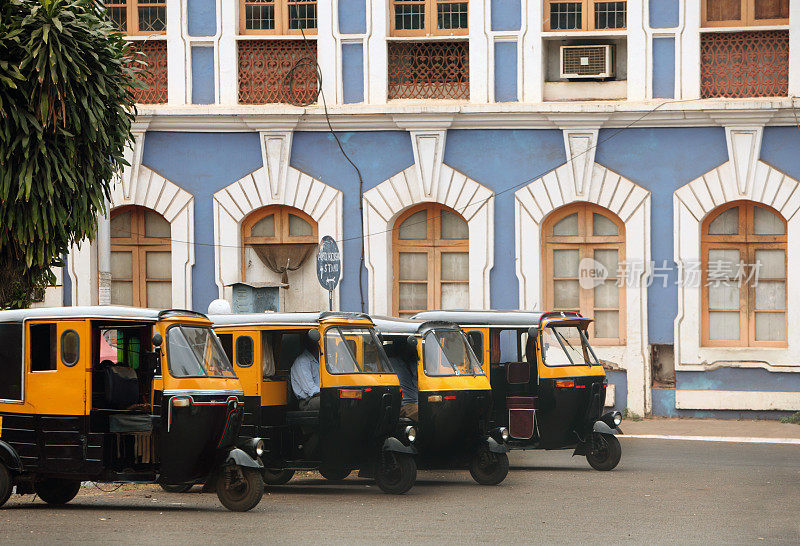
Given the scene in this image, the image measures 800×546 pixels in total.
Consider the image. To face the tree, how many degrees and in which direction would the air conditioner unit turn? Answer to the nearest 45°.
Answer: approximately 45° to its right

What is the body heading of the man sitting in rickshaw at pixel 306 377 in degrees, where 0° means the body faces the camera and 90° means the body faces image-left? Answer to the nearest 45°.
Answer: approximately 270°

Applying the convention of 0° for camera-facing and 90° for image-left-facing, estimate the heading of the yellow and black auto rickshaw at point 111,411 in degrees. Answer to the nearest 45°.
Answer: approximately 315°

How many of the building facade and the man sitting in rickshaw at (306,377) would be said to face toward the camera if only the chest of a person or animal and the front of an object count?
1

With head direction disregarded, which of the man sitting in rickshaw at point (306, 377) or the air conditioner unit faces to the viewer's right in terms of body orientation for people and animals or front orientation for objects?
the man sitting in rickshaw

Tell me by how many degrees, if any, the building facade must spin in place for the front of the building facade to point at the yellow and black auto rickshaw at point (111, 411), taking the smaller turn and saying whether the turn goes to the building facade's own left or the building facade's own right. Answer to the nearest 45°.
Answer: approximately 45° to the building facade's own right

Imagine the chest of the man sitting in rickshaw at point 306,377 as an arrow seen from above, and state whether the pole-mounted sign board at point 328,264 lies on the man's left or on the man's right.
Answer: on the man's left

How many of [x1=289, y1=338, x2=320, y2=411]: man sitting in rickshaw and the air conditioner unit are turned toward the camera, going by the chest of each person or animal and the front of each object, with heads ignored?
1
